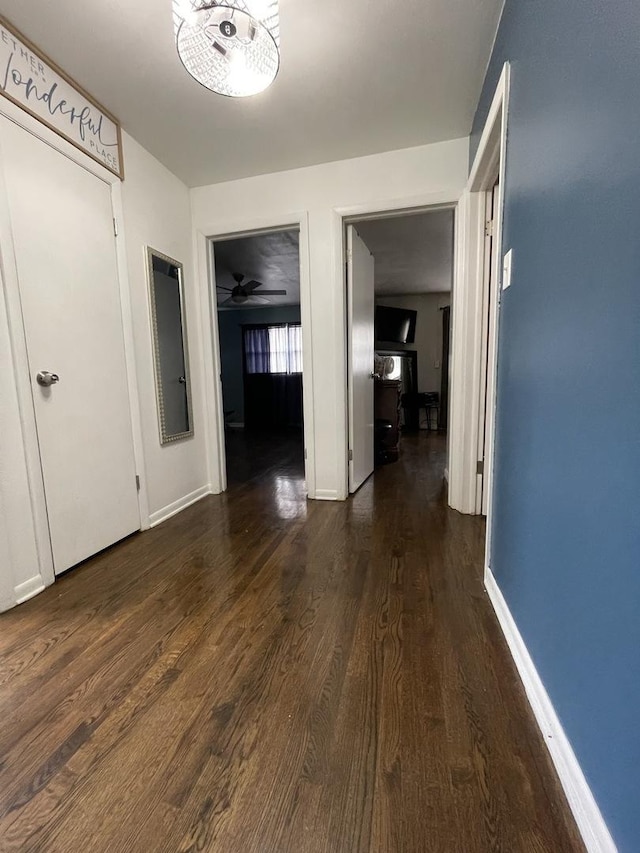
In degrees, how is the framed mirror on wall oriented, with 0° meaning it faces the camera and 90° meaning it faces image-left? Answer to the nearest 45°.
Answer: approximately 315°

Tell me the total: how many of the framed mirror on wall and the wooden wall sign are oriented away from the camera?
0

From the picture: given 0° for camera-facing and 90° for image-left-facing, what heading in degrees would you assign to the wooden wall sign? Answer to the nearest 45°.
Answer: approximately 315°

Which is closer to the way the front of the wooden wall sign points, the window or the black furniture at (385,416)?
the black furniture

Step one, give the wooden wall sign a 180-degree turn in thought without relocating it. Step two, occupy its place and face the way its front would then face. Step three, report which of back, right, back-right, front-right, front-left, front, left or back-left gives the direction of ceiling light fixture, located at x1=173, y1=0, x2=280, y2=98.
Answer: back

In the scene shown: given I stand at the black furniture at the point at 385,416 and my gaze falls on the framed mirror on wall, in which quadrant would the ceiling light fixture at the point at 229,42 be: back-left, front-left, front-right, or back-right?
front-left

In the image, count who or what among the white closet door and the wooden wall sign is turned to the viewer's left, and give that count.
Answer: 0

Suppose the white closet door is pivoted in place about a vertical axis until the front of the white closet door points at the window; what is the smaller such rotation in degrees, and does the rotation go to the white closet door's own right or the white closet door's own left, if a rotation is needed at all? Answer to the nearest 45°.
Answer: approximately 90° to the white closet door's own left

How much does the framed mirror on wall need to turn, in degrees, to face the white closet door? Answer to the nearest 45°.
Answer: approximately 90° to its right

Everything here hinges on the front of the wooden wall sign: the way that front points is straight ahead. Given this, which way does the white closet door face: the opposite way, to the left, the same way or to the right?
the same way

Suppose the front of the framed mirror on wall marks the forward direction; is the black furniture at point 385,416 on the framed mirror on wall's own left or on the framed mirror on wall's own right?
on the framed mirror on wall's own left

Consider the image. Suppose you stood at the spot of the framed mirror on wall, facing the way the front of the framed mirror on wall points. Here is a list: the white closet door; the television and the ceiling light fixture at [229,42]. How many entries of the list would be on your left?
1

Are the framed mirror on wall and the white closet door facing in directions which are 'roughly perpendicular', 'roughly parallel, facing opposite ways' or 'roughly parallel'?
roughly parallel

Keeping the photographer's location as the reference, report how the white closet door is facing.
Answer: facing the viewer and to the right of the viewer

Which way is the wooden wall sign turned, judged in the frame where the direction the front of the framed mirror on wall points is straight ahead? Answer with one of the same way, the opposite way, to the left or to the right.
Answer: the same way

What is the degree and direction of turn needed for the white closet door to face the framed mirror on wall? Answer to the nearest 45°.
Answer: approximately 90° to its left

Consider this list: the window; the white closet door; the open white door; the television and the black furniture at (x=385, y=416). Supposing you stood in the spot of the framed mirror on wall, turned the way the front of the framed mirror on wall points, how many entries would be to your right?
1
